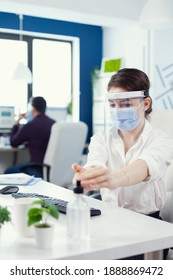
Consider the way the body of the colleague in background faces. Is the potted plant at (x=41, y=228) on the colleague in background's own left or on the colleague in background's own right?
on the colleague in background's own left

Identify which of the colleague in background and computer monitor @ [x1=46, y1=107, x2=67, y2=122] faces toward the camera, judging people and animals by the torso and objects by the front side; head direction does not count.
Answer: the computer monitor

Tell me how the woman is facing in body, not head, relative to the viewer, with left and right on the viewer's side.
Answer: facing the viewer and to the left of the viewer

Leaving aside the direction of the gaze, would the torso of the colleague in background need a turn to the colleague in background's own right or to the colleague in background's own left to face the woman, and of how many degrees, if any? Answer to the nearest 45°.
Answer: approximately 135° to the colleague in background's own left

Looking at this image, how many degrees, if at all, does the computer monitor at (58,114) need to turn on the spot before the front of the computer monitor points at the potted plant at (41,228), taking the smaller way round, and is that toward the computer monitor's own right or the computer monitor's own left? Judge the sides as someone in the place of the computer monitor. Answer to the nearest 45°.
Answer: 0° — it already faces it

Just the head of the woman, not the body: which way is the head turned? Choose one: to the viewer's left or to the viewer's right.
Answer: to the viewer's left

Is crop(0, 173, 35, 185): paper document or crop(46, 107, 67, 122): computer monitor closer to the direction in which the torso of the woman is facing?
the paper document

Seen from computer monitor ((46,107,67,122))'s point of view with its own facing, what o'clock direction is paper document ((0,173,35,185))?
The paper document is roughly at 12 o'clock from the computer monitor.

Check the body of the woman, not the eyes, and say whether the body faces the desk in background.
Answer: no

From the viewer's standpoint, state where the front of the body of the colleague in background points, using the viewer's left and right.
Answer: facing away from the viewer and to the left of the viewer

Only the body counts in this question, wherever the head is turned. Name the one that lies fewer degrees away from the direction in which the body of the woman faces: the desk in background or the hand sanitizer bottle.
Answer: the hand sanitizer bottle

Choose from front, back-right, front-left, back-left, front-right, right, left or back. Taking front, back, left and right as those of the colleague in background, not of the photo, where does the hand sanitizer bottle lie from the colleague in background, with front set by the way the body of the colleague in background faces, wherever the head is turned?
back-left

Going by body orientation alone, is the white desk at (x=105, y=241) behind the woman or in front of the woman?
in front

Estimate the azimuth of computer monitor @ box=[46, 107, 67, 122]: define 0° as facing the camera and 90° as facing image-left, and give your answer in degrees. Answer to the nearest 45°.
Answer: approximately 0°

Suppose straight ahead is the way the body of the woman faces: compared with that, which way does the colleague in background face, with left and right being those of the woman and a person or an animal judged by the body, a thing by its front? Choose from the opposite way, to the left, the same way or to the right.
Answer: to the right
